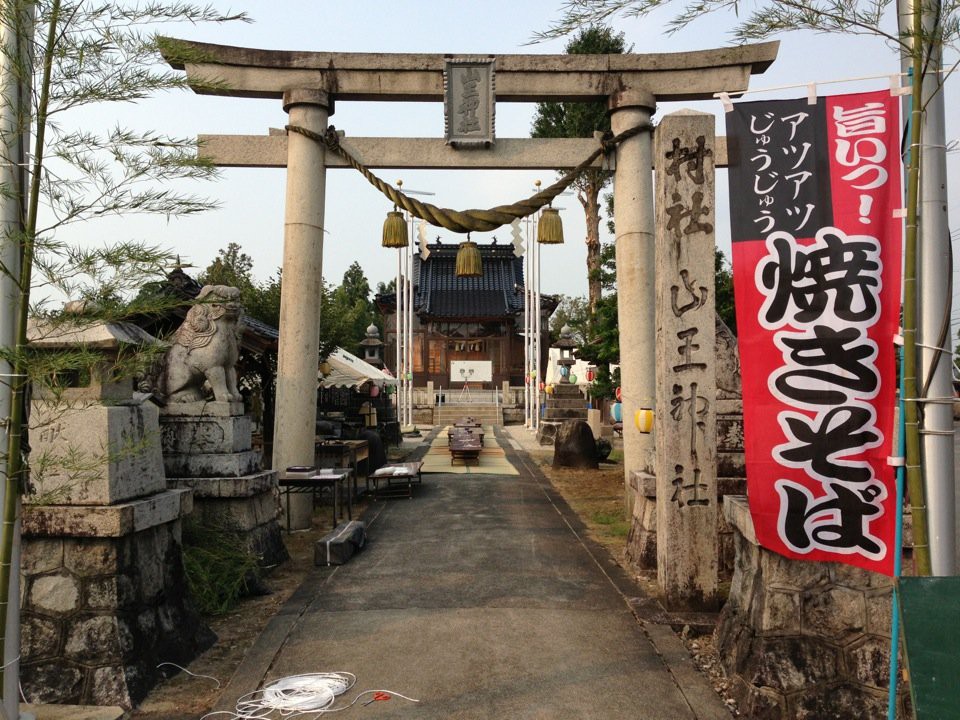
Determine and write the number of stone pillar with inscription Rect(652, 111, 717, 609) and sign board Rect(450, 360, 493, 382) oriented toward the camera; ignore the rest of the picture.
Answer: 2

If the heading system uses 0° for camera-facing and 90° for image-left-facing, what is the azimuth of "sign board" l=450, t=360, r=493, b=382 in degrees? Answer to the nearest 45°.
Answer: approximately 0°

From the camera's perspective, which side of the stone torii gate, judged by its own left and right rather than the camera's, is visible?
front

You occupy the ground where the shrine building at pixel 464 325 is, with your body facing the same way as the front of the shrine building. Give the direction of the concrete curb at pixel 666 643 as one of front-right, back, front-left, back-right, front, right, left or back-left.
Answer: front

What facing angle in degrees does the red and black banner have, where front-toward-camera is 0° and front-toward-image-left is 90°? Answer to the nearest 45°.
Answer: approximately 0°

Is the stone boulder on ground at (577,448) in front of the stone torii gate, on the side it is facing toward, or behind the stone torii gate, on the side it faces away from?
behind

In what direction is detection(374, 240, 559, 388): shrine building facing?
toward the camera

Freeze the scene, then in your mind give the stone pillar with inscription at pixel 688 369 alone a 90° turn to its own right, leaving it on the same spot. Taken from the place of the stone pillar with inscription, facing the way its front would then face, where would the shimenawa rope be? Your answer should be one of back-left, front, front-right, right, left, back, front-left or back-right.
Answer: front-right

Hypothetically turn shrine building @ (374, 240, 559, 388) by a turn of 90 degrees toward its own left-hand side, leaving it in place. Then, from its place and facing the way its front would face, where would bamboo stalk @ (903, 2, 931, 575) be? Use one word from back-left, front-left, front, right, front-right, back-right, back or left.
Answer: right

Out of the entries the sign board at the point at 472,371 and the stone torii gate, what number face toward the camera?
2
